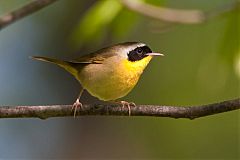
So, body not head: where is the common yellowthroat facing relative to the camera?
to the viewer's right

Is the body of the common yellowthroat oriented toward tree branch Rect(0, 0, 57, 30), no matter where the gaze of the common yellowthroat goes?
no
